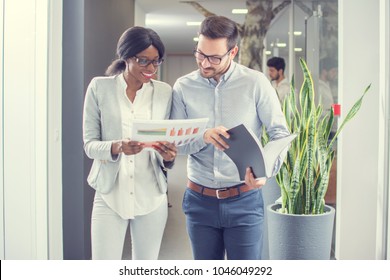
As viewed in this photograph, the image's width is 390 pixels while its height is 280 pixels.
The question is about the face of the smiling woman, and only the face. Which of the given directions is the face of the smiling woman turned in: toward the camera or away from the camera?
toward the camera

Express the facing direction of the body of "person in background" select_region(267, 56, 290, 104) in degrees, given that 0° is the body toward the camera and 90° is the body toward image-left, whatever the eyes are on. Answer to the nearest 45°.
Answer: approximately 45°

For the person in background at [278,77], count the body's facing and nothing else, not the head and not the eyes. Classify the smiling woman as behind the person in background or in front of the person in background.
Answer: in front

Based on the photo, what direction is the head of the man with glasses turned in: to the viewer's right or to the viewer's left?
to the viewer's left

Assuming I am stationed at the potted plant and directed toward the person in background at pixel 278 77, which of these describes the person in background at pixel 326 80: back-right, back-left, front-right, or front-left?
front-right
